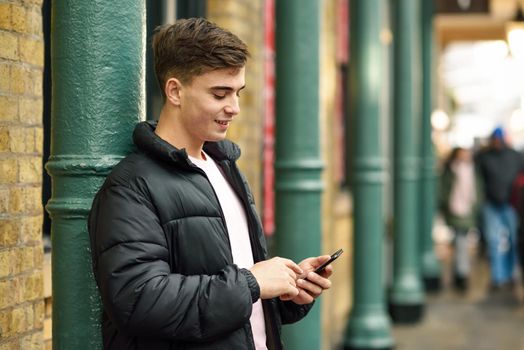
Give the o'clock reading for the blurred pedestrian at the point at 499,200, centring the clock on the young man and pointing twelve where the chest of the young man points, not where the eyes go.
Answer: The blurred pedestrian is roughly at 8 o'clock from the young man.

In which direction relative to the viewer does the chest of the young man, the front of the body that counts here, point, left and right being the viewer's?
facing the viewer and to the right of the viewer

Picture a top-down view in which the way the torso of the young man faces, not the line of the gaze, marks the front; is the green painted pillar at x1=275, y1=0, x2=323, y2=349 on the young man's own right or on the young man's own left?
on the young man's own left

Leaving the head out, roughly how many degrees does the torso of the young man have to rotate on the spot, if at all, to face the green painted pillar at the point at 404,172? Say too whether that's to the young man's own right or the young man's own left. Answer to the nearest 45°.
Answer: approximately 135° to the young man's own left

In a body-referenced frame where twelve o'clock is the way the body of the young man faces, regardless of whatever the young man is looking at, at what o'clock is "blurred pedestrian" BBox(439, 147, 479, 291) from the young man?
The blurred pedestrian is roughly at 8 o'clock from the young man.
